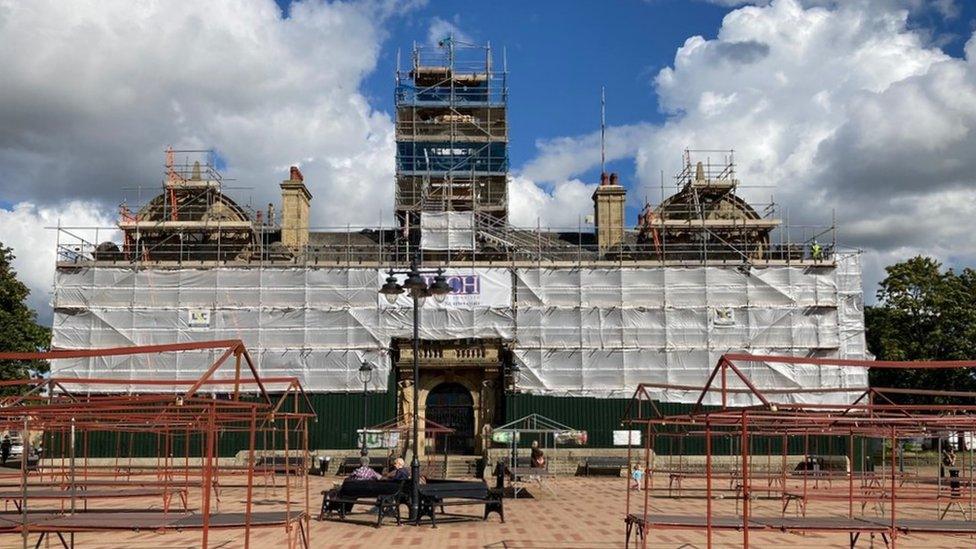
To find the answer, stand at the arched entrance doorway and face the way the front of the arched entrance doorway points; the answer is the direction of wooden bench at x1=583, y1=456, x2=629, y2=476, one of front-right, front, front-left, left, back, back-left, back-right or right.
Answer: front-left

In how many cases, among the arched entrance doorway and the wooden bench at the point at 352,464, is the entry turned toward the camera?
2

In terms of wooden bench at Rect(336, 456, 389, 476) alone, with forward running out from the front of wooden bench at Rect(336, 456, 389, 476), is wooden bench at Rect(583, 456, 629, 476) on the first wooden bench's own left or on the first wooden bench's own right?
on the first wooden bench's own left

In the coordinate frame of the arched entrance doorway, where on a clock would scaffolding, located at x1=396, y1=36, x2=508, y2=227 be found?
The scaffolding is roughly at 6 o'clock from the arched entrance doorway.

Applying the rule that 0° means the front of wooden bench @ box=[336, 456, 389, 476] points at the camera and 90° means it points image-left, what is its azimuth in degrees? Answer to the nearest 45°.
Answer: approximately 0°
